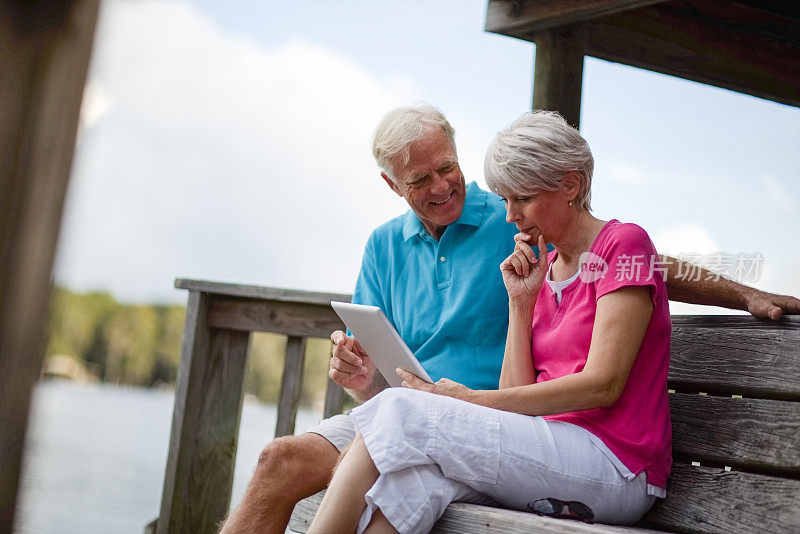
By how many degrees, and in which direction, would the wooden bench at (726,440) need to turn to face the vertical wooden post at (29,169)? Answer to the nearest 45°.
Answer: approximately 45° to its right

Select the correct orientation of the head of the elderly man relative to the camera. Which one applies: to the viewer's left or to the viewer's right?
to the viewer's right

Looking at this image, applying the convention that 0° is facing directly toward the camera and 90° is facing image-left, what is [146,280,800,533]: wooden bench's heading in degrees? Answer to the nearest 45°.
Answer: approximately 45°
